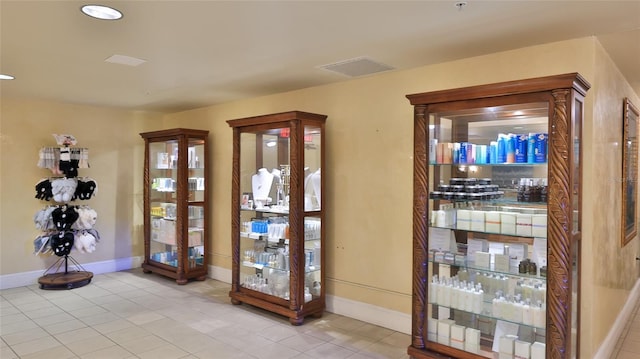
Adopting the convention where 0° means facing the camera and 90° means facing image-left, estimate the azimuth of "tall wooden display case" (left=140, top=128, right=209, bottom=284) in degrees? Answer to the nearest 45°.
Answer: approximately 45°

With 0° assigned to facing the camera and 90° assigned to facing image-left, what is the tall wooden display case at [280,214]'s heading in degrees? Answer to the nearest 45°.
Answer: approximately 45°

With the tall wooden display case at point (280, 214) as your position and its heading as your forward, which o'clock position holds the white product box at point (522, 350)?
The white product box is roughly at 9 o'clock from the tall wooden display case.

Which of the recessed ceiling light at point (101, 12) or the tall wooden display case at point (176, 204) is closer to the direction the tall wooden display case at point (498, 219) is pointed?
the recessed ceiling light

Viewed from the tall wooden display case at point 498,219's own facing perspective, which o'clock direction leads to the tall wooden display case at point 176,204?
the tall wooden display case at point 176,204 is roughly at 2 o'clock from the tall wooden display case at point 498,219.

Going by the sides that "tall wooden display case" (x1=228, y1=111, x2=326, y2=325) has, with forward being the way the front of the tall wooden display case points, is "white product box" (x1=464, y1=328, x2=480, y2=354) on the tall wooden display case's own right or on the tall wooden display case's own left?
on the tall wooden display case's own left

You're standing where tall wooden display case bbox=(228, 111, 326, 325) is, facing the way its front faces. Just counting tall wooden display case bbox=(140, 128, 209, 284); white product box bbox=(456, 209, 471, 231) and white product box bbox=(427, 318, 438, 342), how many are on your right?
1
